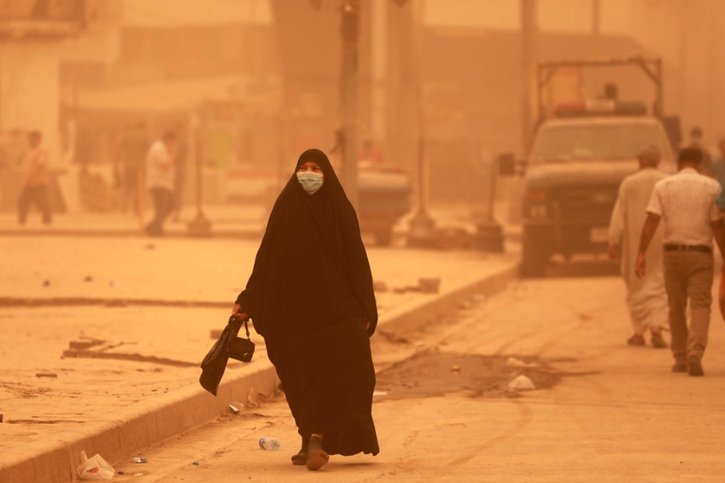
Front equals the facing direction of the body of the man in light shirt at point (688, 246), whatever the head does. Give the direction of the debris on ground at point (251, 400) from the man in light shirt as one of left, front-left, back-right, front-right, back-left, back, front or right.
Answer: back-left

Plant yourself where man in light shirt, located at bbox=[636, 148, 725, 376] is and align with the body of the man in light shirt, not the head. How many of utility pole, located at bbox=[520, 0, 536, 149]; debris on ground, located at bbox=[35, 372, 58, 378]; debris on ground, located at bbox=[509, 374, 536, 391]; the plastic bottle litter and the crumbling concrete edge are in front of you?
1

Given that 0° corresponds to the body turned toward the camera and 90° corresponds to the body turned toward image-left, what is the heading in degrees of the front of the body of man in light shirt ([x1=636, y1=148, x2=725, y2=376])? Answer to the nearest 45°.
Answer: approximately 180°

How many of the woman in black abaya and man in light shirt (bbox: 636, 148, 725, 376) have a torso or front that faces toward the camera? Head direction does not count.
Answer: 1

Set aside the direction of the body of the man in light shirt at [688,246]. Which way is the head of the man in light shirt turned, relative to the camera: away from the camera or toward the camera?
away from the camera

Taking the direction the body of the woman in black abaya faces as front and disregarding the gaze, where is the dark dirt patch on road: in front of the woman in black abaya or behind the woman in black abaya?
behind

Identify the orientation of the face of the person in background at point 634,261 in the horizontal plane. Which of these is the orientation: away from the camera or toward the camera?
away from the camera

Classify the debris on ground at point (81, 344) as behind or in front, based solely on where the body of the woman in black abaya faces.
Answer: behind

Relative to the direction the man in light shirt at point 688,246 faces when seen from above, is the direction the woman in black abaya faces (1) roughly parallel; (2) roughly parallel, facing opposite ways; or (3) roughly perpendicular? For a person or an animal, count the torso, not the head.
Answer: roughly parallel, facing opposite ways

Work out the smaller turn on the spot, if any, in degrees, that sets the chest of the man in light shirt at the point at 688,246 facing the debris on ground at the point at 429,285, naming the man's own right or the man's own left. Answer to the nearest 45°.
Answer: approximately 45° to the man's own left

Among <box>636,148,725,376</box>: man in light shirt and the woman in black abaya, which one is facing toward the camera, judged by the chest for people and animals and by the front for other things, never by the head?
the woman in black abaya

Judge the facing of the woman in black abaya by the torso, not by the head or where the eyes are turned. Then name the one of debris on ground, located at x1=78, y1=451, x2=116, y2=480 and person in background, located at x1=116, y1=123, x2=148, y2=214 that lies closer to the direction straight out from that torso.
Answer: the debris on ground

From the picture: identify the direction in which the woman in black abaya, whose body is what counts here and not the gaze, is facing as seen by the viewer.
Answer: toward the camera
